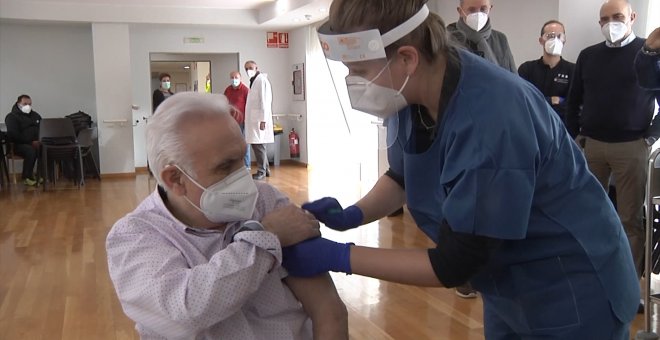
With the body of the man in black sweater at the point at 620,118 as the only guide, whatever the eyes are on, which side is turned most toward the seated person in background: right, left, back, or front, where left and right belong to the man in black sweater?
right

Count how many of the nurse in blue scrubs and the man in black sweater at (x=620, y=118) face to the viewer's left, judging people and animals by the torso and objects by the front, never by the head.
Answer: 1

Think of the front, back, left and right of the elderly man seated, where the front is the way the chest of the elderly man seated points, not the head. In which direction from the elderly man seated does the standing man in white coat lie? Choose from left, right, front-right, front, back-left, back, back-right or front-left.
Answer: back-left

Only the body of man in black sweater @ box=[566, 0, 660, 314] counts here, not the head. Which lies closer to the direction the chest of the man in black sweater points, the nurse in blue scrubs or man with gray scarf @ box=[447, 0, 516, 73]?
the nurse in blue scrubs

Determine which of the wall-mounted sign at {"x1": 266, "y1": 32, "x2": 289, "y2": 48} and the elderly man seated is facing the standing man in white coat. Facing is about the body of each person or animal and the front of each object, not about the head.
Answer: the wall-mounted sign

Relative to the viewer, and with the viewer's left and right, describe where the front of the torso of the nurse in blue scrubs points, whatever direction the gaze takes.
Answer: facing to the left of the viewer

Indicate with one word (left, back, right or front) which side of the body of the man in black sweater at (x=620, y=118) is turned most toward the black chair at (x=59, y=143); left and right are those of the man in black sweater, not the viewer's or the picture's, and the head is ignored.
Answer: right

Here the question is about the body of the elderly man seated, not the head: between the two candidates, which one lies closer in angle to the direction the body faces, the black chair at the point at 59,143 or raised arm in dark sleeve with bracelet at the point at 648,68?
the raised arm in dark sleeve with bracelet

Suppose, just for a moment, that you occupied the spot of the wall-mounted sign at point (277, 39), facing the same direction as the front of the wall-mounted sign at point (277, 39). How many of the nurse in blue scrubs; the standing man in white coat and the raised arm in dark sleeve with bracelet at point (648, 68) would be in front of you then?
3
